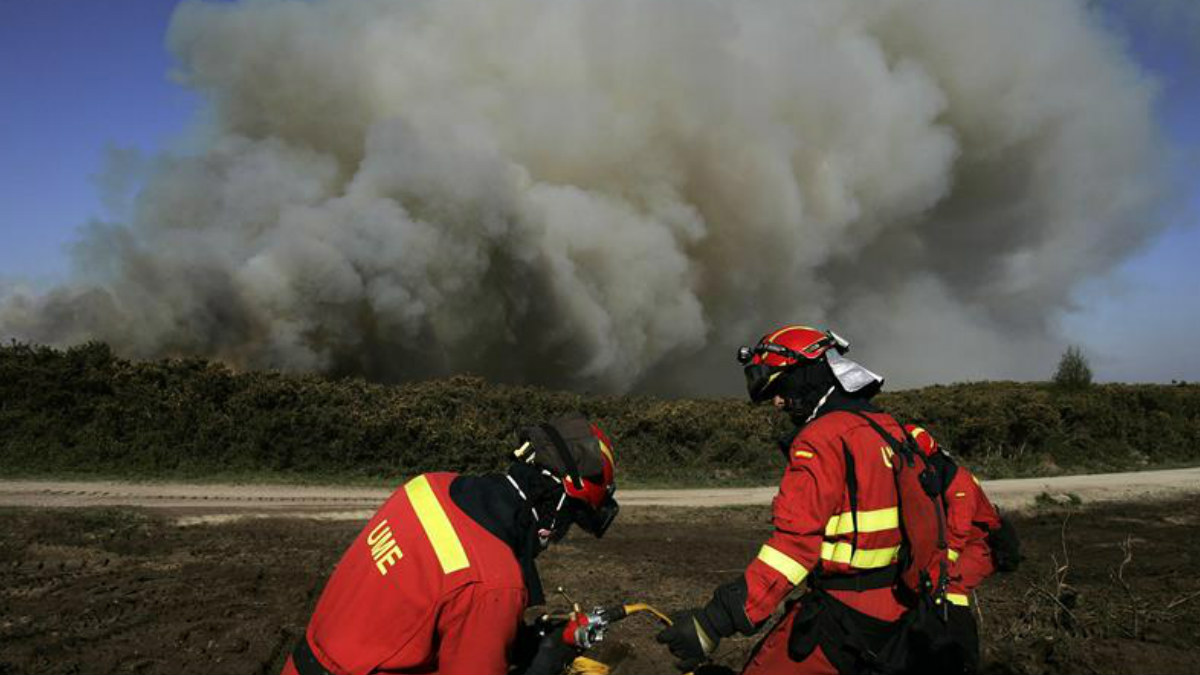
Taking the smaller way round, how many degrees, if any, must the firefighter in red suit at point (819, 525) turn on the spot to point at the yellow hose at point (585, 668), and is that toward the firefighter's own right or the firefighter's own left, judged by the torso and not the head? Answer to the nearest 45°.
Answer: approximately 45° to the firefighter's own left

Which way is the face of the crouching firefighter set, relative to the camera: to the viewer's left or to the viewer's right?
to the viewer's right

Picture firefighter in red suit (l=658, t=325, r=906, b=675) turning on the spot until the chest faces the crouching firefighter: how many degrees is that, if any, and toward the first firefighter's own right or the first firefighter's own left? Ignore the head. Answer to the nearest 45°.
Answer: approximately 45° to the first firefighter's own left

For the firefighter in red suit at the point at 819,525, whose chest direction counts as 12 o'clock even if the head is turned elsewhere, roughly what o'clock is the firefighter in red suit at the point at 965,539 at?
the firefighter in red suit at the point at 965,539 is roughly at 4 o'clock from the firefighter in red suit at the point at 819,525.

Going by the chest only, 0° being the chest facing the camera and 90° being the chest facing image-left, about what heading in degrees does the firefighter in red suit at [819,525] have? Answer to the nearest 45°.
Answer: approximately 90°

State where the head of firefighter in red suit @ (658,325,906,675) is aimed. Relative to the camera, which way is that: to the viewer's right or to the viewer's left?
to the viewer's left

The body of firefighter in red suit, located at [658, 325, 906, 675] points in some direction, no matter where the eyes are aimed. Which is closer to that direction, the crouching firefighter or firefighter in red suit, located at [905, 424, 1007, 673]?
the crouching firefighter
